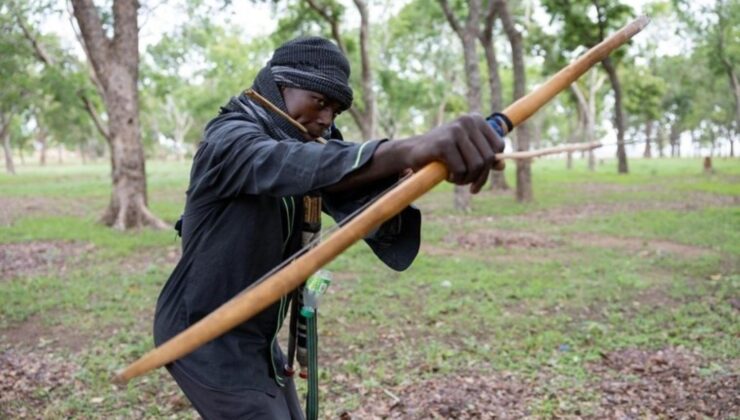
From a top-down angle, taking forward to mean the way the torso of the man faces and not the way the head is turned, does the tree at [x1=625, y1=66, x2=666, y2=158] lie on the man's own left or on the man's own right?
on the man's own left

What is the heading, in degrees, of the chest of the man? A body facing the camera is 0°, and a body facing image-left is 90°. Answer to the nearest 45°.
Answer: approximately 270°

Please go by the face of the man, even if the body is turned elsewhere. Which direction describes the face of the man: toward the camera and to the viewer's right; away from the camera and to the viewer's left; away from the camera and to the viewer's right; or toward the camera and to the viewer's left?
toward the camera and to the viewer's right

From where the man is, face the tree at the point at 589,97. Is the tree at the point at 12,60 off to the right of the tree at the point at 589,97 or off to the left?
left

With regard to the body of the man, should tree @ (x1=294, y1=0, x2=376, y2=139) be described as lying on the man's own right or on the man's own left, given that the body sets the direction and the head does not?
on the man's own left

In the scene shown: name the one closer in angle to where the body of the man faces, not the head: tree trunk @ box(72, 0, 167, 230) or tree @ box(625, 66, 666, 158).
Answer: the tree
